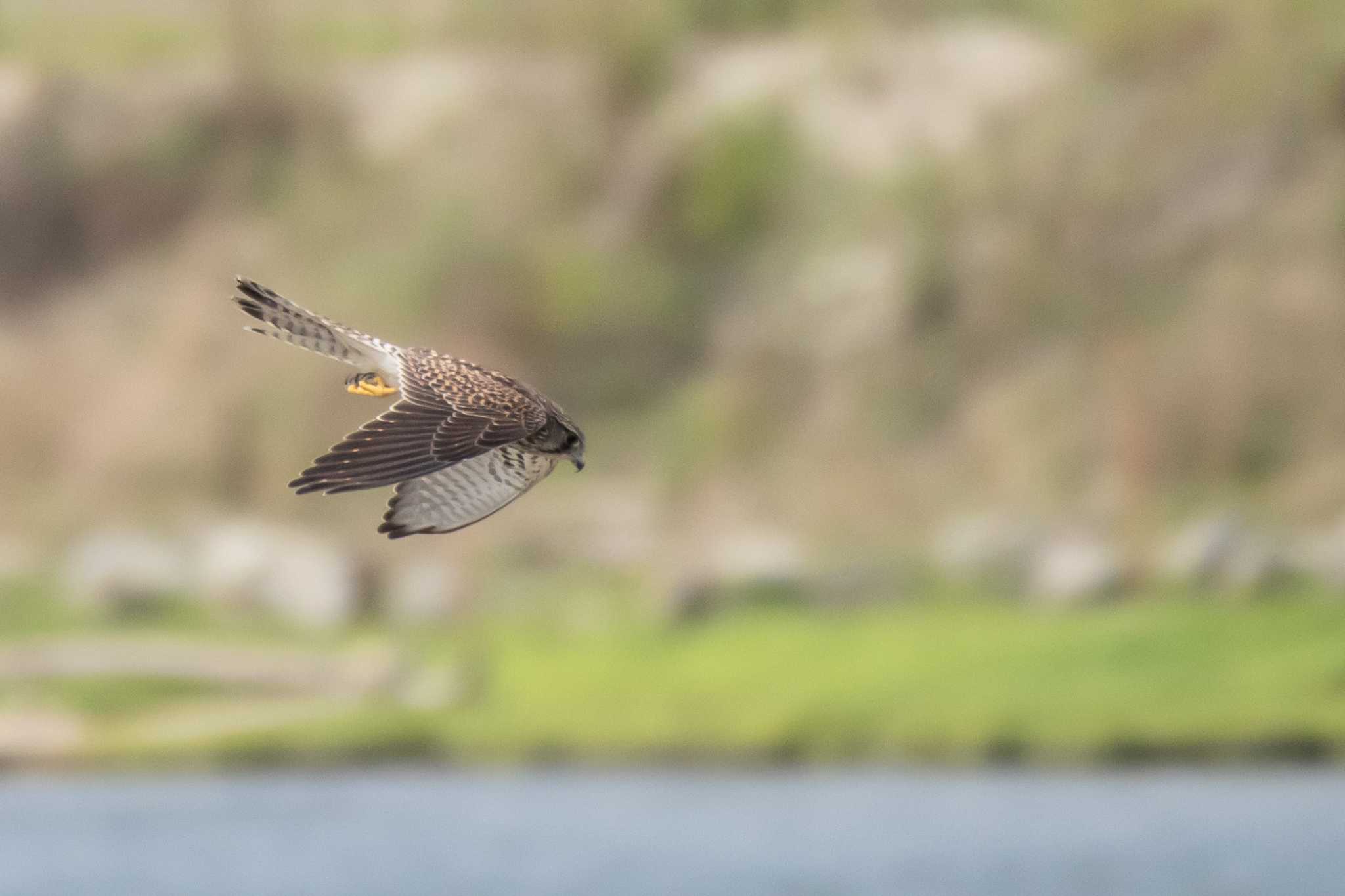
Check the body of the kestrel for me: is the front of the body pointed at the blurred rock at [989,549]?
no

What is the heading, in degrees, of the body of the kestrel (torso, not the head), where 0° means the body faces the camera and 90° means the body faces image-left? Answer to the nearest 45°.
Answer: approximately 270°

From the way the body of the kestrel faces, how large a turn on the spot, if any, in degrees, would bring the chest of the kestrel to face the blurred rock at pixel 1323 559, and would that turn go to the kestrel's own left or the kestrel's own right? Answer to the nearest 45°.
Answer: approximately 45° to the kestrel's own left

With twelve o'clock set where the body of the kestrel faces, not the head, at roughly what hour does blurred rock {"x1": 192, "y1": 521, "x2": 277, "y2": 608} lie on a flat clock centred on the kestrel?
The blurred rock is roughly at 9 o'clock from the kestrel.

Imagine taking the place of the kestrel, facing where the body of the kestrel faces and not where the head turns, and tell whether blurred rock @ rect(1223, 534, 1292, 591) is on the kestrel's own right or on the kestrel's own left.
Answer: on the kestrel's own left

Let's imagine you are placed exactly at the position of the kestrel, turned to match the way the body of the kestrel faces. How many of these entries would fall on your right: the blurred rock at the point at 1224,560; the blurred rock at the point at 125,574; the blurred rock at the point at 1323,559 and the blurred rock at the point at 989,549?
0

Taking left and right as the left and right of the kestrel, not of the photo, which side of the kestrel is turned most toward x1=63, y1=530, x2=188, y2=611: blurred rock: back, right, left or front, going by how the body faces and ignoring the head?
left

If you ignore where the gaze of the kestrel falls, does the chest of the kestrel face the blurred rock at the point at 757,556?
no

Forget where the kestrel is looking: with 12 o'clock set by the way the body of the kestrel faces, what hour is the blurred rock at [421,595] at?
The blurred rock is roughly at 9 o'clock from the kestrel.

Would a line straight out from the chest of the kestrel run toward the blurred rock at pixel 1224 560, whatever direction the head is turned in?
no

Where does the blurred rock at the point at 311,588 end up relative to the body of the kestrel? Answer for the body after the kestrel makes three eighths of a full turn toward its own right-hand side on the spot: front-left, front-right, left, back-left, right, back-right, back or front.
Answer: back-right

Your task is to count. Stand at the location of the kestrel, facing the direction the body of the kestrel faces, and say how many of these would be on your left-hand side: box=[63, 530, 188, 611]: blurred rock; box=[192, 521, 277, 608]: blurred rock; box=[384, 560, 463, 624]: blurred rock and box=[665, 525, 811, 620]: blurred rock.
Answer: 4
